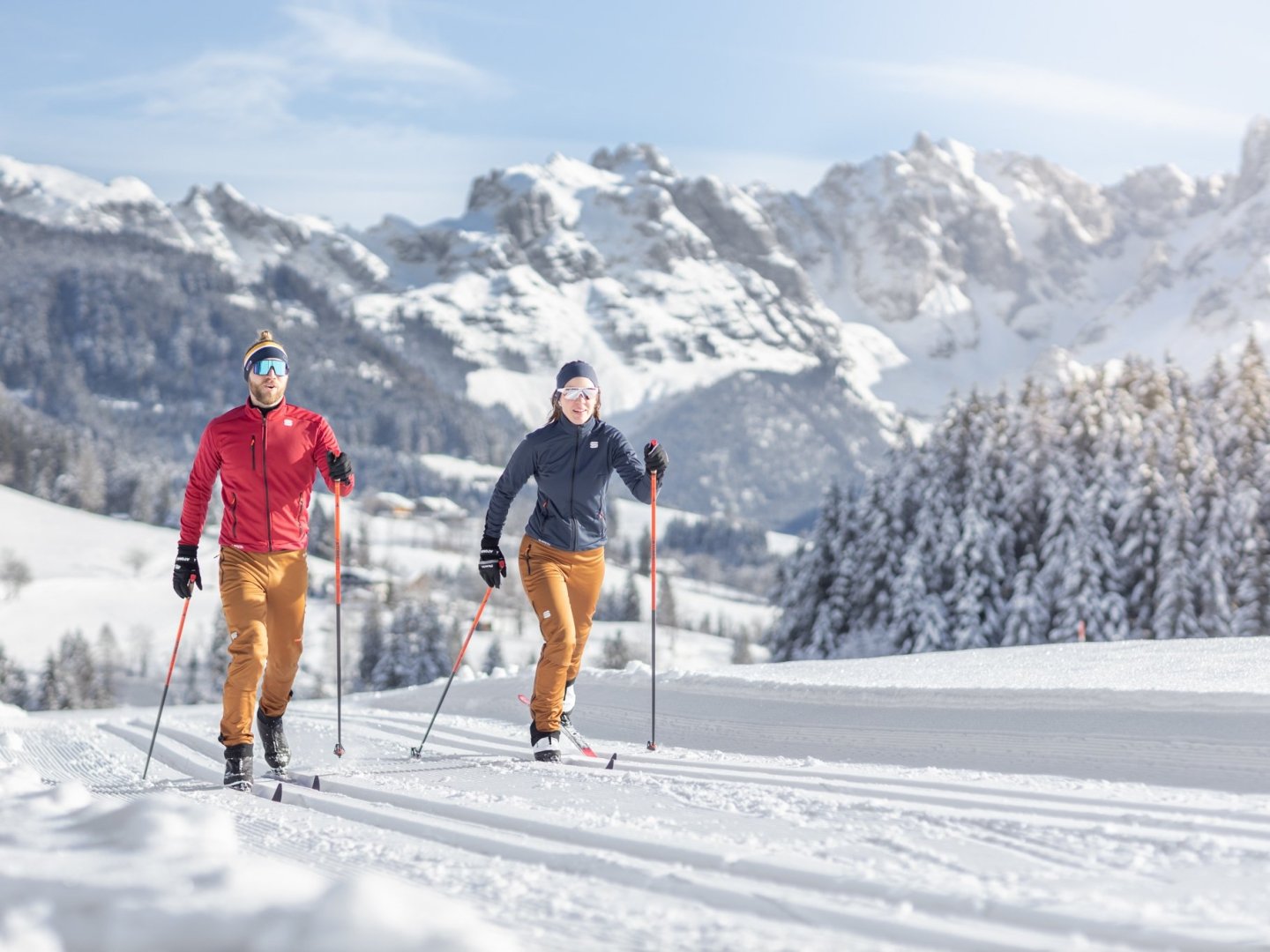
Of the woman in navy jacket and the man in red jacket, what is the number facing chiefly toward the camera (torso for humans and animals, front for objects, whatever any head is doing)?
2

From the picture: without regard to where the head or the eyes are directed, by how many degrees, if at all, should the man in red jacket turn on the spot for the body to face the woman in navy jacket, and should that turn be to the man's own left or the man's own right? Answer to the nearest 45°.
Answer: approximately 90° to the man's own left

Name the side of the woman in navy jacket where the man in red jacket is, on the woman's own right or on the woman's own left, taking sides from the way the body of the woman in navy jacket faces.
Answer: on the woman's own right
